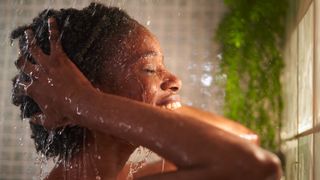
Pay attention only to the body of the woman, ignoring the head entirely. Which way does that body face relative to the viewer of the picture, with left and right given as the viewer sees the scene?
facing to the right of the viewer

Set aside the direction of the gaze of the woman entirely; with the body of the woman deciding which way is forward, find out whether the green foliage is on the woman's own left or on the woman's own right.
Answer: on the woman's own left

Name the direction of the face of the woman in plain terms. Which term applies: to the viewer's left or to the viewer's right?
to the viewer's right
